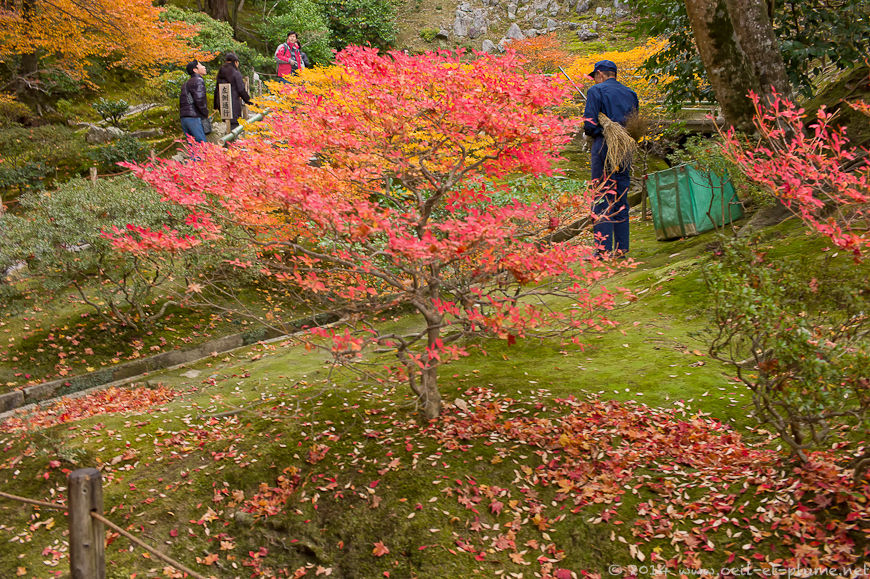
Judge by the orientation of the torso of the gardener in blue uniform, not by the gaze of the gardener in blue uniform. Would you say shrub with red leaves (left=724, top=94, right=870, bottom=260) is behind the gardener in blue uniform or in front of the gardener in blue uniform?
behind

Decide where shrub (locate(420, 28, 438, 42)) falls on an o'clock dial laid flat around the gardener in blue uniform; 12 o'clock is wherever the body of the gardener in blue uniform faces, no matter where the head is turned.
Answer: The shrub is roughly at 1 o'clock from the gardener in blue uniform.

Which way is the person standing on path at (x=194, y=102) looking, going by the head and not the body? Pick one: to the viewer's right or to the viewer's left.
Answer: to the viewer's right

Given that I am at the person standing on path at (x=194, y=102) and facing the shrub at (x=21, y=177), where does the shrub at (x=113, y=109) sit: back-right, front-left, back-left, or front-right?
front-right

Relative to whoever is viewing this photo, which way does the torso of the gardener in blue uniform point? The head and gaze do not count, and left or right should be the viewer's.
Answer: facing away from the viewer and to the left of the viewer

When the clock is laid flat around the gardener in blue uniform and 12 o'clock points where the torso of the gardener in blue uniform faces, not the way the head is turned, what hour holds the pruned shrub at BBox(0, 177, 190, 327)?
The pruned shrub is roughly at 8 o'clock from the gardener in blue uniform.

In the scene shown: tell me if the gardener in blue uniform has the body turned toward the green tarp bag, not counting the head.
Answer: no

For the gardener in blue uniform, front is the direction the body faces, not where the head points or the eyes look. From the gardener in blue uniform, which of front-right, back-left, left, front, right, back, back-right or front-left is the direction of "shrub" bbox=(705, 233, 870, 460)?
back-left

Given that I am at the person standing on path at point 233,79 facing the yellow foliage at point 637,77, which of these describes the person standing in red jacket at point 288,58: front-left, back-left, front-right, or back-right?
front-left

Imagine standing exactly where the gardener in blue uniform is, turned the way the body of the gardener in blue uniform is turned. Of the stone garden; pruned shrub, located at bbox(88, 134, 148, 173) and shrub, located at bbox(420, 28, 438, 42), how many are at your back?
0
